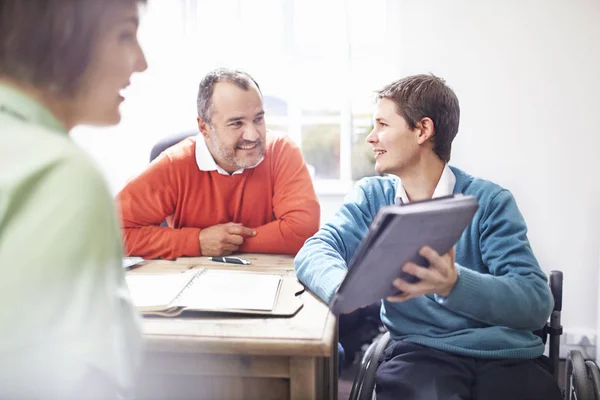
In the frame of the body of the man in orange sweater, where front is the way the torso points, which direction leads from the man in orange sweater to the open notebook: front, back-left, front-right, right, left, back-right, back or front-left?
front

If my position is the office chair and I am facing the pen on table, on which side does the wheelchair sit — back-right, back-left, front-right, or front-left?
front-left

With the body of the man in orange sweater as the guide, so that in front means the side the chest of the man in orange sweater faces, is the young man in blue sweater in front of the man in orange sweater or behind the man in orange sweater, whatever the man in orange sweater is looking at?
in front

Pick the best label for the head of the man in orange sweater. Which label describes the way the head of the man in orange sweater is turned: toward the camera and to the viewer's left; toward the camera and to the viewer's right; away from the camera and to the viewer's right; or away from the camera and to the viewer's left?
toward the camera and to the viewer's right

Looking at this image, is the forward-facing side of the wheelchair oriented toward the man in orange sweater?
no

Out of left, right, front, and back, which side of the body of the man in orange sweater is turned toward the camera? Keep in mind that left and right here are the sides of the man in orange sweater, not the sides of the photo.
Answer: front

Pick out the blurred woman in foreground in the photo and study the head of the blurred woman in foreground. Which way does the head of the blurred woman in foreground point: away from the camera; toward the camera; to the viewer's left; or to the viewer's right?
to the viewer's right

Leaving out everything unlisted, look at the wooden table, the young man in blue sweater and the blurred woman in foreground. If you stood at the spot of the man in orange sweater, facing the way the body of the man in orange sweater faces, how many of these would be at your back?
0

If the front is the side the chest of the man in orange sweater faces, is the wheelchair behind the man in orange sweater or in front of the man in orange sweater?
in front

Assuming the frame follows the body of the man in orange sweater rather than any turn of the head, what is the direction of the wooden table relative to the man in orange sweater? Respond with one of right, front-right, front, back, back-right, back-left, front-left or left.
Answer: front

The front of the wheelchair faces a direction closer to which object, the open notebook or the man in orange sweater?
the open notebook

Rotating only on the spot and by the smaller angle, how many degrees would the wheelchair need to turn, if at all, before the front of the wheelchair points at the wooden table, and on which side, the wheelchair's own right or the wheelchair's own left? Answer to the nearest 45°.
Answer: approximately 45° to the wheelchair's own right

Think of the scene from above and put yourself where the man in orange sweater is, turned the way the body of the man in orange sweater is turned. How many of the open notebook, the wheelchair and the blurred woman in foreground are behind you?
0

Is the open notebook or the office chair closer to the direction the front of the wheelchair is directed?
the open notebook

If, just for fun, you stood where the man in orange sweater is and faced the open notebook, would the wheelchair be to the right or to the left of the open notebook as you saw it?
left
